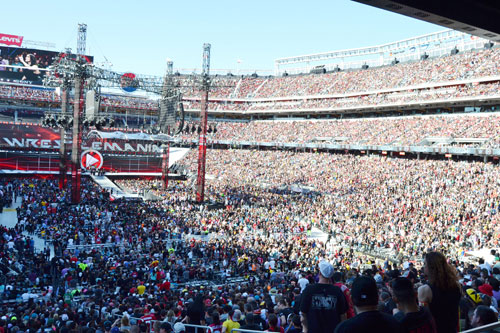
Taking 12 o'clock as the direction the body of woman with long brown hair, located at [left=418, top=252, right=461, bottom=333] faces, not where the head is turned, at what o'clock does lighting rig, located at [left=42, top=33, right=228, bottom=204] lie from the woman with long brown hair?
The lighting rig is roughly at 12 o'clock from the woman with long brown hair.

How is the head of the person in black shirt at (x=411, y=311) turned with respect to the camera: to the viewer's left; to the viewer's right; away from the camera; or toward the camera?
away from the camera

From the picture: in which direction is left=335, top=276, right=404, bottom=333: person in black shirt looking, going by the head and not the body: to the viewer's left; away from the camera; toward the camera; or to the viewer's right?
away from the camera

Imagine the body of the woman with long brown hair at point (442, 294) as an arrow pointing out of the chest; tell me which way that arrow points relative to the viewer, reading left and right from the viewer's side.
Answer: facing away from the viewer and to the left of the viewer

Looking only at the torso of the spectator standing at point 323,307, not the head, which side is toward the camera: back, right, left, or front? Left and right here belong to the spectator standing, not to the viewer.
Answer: back

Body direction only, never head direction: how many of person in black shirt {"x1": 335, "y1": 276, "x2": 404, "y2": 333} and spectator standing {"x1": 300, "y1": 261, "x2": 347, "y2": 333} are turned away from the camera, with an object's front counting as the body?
2

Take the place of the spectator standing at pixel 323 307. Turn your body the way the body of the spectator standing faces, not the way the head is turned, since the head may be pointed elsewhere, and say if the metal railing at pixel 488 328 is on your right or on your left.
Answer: on your right

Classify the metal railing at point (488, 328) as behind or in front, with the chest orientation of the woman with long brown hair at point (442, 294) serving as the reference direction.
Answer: behind

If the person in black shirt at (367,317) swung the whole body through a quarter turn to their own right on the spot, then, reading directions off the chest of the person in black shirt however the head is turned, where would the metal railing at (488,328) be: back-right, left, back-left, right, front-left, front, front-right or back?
front-left

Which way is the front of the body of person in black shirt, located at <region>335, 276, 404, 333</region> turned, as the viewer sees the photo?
away from the camera

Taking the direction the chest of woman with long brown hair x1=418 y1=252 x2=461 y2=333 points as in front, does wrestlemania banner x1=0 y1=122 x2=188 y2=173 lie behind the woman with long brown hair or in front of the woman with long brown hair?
in front
